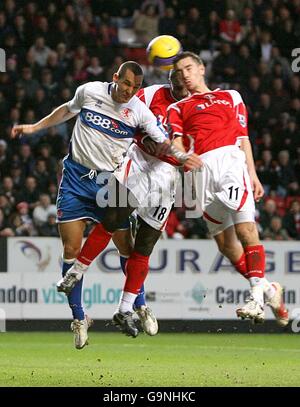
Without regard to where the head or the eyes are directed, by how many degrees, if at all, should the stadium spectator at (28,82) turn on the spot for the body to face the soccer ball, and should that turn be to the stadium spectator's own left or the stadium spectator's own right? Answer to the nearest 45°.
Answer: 0° — they already face it

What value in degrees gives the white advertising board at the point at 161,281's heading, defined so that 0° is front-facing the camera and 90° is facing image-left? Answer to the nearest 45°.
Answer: approximately 0°

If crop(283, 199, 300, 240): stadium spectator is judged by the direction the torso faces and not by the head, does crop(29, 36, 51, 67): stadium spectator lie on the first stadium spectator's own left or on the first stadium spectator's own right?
on the first stadium spectator's own right

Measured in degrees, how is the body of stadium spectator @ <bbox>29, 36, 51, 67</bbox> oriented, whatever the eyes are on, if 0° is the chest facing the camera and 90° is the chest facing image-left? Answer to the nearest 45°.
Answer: approximately 0°

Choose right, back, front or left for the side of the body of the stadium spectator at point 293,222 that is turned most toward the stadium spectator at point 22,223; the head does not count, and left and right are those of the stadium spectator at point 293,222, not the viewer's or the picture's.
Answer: right

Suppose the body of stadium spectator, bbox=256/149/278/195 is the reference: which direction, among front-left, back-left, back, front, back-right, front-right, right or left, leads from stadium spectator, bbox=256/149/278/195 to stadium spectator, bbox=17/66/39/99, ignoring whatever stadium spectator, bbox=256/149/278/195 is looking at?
right

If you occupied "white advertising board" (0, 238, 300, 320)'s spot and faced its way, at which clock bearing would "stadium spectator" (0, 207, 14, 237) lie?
The stadium spectator is roughly at 5 o'clock from the white advertising board.
